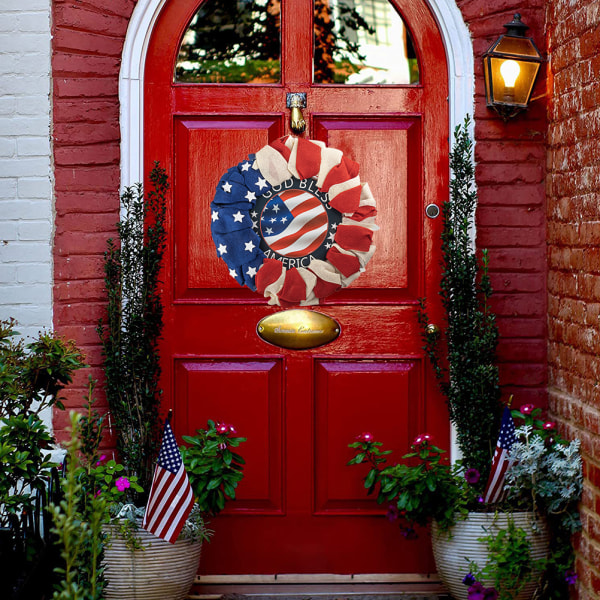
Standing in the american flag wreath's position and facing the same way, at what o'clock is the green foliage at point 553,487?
The green foliage is roughly at 10 o'clock from the american flag wreath.

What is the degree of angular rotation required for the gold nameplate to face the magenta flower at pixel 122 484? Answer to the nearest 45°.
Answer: approximately 45° to its right

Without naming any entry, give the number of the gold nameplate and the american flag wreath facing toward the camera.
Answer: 2

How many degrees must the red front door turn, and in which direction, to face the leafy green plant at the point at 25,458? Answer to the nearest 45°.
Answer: approximately 45° to its right

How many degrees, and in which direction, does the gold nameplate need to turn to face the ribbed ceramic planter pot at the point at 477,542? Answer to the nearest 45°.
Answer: approximately 45° to its left

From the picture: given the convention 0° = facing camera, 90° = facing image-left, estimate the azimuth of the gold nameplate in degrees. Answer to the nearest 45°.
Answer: approximately 0°

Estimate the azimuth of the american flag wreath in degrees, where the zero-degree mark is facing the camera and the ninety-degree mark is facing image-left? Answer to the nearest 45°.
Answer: approximately 0°
